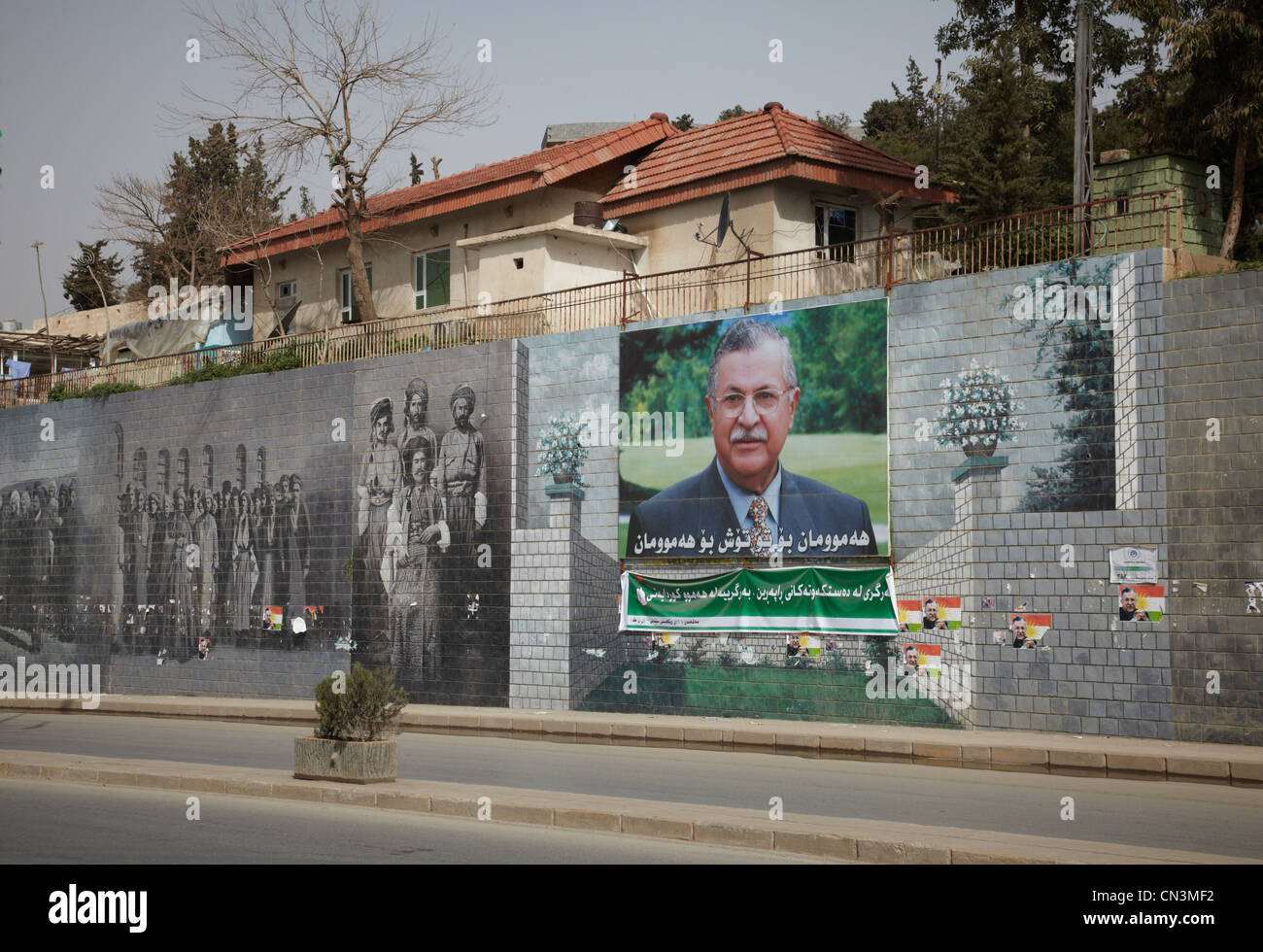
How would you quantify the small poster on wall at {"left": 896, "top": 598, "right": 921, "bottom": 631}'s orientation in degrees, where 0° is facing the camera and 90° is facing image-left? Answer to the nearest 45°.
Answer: approximately 0°

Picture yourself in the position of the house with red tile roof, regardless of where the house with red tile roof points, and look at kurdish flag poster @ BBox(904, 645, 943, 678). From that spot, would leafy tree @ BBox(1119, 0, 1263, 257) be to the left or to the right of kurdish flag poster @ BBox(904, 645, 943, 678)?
left

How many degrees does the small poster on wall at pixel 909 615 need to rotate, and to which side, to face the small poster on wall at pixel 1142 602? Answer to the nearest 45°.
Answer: approximately 45° to its left

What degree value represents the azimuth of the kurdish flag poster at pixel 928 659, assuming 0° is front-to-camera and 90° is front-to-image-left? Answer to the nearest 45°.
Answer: approximately 0°
